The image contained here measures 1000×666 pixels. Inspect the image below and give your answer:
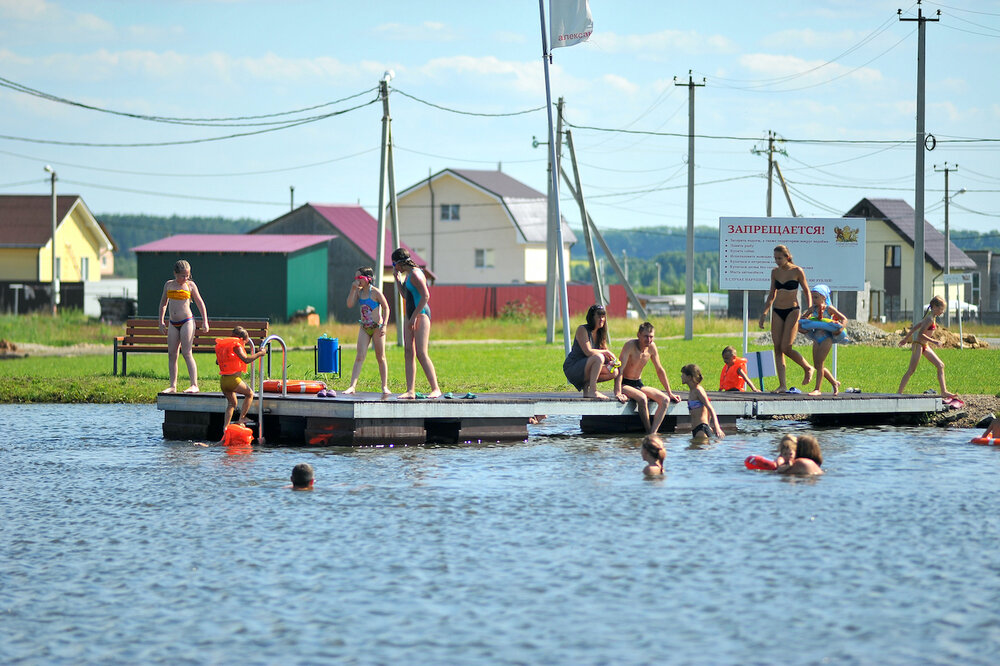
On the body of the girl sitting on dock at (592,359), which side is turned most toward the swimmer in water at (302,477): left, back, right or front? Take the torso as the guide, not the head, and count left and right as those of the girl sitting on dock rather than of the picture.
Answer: right

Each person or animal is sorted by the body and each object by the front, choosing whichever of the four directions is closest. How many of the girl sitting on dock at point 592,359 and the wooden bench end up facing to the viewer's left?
0

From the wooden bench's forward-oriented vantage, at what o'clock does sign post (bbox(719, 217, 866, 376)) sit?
The sign post is roughly at 10 o'clock from the wooden bench.

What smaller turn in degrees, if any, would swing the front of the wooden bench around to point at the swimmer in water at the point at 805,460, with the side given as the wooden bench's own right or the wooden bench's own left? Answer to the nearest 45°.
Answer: approximately 45° to the wooden bench's own left

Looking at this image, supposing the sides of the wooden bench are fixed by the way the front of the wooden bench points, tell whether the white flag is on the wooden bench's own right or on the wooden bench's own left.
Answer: on the wooden bench's own left

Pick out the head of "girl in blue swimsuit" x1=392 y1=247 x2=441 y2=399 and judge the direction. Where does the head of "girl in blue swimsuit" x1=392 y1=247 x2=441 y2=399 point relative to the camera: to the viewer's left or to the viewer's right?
to the viewer's left

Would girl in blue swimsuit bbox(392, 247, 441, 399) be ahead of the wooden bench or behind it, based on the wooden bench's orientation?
ahead

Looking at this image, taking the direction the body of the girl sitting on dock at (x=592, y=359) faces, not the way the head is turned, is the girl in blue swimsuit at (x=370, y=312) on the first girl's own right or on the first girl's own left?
on the first girl's own right

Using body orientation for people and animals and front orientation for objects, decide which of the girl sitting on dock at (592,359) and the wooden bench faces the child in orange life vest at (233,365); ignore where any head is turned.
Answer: the wooden bench

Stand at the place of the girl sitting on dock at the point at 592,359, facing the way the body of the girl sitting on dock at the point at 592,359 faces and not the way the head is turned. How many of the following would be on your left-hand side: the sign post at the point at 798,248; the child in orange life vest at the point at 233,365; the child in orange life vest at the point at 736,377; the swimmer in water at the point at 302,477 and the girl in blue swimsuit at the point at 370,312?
2

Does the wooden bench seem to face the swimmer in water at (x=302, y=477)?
yes

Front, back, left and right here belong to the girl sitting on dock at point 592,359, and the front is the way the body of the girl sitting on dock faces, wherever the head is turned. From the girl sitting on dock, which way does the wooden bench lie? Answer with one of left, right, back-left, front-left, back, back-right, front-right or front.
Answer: back

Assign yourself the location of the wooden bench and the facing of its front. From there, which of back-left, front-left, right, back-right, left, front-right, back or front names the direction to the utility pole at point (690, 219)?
back-left

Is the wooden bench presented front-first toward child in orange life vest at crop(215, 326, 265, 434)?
yes

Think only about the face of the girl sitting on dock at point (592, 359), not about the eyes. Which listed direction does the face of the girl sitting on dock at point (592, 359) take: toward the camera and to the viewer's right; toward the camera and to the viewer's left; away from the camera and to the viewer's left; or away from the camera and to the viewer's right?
toward the camera and to the viewer's right
